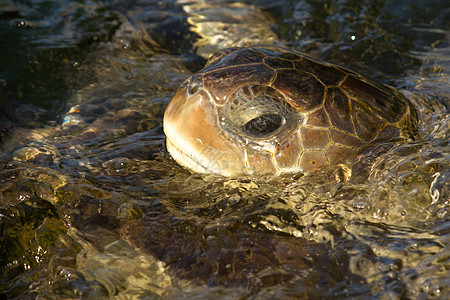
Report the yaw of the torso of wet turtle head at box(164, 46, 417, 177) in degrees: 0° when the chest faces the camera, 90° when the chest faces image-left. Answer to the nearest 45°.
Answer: approximately 90°
